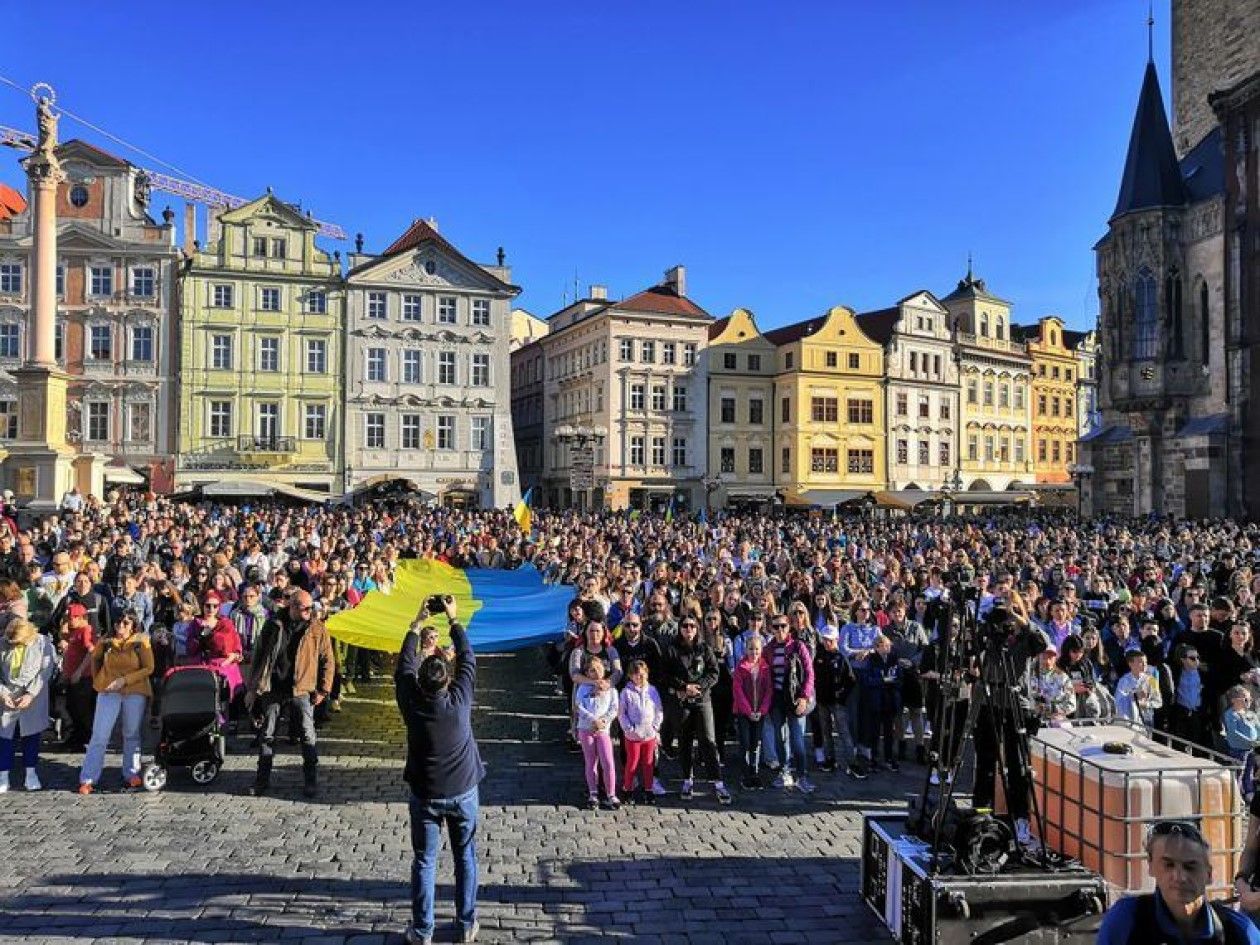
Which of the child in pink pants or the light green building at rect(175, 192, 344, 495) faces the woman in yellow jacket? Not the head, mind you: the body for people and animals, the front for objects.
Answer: the light green building

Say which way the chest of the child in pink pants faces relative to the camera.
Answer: toward the camera

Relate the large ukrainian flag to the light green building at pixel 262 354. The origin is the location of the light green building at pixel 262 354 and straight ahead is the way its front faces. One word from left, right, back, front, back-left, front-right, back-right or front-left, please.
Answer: front

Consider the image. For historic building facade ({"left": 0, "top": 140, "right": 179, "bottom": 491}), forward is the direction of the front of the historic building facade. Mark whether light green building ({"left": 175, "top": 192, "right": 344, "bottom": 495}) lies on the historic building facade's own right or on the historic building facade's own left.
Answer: on the historic building facade's own left

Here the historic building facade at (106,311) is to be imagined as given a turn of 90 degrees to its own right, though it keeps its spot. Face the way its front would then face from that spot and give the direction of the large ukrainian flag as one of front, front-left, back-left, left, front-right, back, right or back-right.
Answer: left

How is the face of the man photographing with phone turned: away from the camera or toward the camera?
away from the camera

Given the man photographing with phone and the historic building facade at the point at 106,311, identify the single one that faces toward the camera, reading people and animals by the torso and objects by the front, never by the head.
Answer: the historic building facade

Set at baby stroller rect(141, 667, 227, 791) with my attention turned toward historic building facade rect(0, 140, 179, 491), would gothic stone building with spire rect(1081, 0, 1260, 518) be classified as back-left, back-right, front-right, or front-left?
front-right

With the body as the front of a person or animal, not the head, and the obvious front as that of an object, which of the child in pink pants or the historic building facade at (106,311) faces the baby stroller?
the historic building facade

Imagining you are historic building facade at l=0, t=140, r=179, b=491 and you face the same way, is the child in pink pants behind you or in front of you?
in front

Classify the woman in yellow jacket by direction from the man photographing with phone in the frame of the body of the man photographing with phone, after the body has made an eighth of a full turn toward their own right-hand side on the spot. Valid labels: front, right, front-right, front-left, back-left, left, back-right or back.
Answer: left

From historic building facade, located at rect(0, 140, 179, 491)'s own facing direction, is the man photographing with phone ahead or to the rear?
ahead

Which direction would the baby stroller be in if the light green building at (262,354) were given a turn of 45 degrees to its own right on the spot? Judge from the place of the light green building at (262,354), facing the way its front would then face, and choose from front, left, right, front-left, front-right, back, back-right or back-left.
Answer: front-left

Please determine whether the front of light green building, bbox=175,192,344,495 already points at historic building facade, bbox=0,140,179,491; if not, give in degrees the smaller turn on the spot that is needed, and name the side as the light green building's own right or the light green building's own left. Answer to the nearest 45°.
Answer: approximately 90° to the light green building's own right

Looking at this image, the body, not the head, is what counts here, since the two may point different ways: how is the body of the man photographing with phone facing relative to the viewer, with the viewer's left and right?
facing away from the viewer
